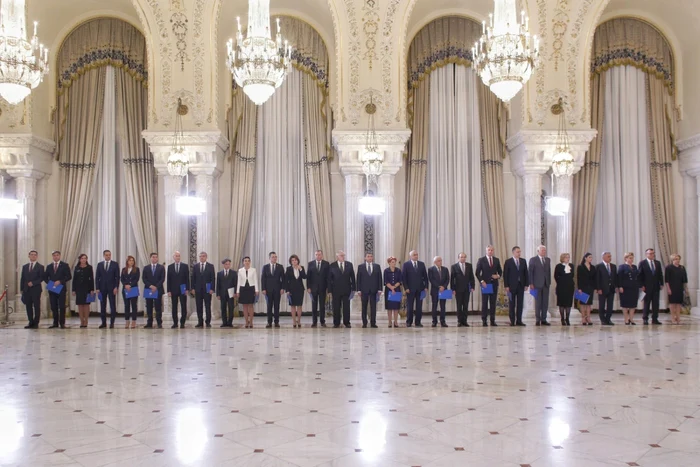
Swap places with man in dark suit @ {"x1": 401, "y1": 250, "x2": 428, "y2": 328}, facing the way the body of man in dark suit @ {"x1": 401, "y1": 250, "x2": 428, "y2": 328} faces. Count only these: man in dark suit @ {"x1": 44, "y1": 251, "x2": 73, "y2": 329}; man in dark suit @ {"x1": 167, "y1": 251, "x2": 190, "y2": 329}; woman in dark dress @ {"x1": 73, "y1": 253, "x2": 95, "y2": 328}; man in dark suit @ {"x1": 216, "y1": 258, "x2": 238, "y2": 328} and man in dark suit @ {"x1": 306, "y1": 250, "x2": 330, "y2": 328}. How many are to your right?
5

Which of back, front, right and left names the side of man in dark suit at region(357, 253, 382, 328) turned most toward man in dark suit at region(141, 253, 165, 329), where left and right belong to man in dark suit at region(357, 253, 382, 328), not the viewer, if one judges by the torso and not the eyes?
right

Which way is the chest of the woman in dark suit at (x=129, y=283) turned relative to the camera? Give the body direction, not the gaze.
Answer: toward the camera

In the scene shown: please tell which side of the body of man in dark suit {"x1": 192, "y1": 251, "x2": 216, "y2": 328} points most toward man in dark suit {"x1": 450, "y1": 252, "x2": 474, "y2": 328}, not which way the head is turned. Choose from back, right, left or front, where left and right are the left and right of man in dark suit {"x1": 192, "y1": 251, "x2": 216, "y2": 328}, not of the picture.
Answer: left

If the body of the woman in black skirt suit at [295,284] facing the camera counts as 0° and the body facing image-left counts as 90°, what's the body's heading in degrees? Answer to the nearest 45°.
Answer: approximately 0°

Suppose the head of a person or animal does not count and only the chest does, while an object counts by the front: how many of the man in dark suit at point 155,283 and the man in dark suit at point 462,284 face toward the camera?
2

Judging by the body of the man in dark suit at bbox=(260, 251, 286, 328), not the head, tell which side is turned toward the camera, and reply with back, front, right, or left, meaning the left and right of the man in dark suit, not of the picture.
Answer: front

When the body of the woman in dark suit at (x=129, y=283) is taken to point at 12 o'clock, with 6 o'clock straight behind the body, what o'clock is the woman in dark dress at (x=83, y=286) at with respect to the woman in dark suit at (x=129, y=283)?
the woman in dark dress at (x=83, y=286) is roughly at 4 o'clock from the woman in dark suit at (x=129, y=283).

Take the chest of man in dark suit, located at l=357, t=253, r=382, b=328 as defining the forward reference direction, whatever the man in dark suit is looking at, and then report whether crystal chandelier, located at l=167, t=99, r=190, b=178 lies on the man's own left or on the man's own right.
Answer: on the man's own right

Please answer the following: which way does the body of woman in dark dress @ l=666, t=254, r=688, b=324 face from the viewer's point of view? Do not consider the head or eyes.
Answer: toward the camera

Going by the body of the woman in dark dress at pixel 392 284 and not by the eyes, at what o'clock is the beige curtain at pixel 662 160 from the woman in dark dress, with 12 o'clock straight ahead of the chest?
The beige curtain is roughly at 8 o'clock from the woman in dark dress.

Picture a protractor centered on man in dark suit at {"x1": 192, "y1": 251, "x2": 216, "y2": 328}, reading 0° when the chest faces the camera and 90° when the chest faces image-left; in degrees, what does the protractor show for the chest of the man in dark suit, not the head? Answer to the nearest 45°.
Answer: approximately 0°
